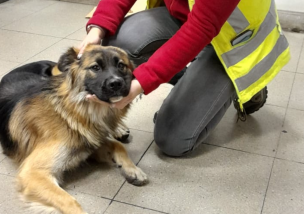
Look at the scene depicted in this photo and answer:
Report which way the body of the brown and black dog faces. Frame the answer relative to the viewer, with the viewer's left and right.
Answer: facing the viewer and to the right of the viewer
